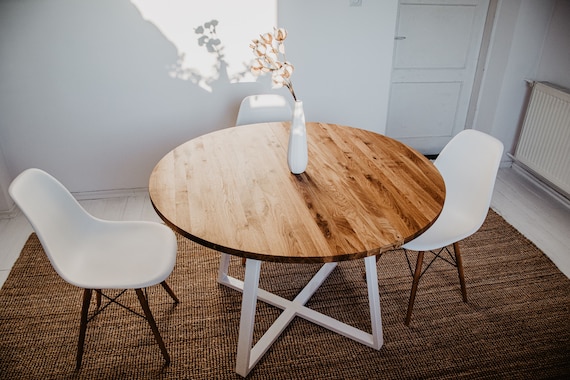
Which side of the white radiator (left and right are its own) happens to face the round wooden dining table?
front

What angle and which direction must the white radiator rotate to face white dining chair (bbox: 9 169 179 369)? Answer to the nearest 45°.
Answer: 0° — it already faces it

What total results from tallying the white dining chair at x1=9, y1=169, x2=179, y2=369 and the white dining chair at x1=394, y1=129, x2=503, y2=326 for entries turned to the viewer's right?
1

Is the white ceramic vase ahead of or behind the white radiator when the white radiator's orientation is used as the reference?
ahead

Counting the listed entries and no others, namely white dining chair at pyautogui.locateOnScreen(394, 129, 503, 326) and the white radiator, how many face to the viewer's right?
0

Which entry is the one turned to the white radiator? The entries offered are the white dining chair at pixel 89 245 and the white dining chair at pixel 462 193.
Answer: the white dining chair at pixel 89 245

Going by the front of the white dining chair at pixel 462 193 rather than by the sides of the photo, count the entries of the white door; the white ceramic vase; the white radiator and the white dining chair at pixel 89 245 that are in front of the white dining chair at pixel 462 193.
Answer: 2

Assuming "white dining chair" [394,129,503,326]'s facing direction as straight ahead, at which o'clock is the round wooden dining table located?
The round wooden dining table is roughly at 12 o'clock from the white dining chair.

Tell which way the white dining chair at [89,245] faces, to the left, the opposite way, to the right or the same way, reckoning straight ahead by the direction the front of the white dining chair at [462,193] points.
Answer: the opposite way

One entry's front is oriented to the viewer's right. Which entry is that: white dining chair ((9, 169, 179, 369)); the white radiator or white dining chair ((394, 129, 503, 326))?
white dining chair ((9, 169, 179, 369))

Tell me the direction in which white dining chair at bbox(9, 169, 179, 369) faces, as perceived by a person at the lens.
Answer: facing to the right of the viewer

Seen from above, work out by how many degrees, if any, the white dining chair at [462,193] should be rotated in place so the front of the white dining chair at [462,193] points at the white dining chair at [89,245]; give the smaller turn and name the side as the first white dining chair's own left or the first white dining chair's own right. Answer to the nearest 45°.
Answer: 0° — it already faces it

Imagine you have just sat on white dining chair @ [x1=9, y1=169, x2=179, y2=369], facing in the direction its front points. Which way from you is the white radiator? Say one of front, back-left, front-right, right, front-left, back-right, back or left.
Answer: front

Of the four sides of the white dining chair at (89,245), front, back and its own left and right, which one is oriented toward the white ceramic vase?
front

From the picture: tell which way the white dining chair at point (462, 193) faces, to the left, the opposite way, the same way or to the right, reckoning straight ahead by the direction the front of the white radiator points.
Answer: the same way

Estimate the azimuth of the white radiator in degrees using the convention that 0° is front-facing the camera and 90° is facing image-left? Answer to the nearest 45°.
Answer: approximately 45°

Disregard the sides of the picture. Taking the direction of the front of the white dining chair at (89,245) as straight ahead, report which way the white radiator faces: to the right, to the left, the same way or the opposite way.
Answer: the opposite way

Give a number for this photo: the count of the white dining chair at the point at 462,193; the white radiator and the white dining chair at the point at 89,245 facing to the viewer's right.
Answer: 1
